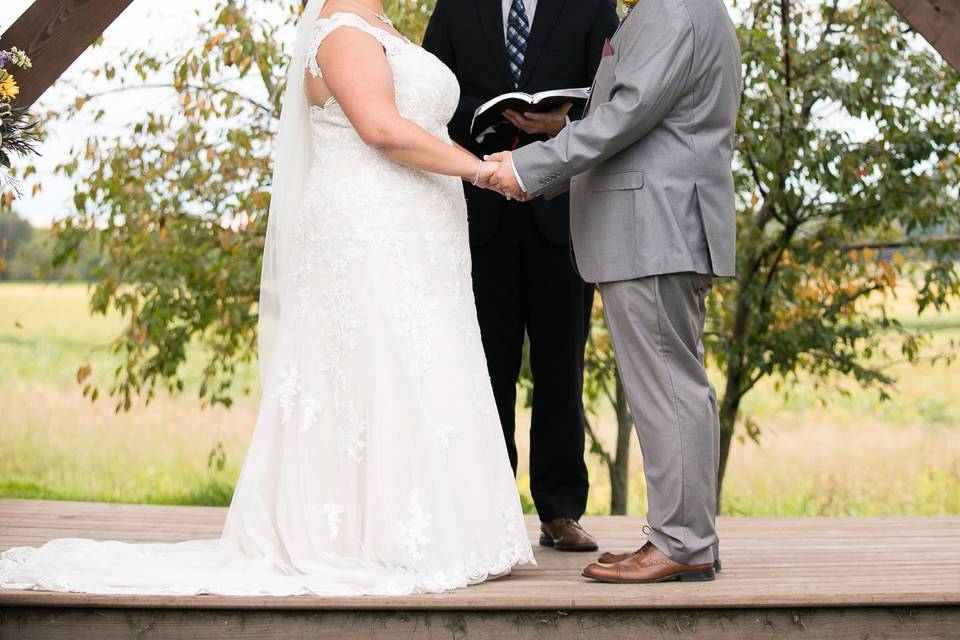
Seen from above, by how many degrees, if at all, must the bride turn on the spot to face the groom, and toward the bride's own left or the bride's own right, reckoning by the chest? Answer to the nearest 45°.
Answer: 0° — they already face them

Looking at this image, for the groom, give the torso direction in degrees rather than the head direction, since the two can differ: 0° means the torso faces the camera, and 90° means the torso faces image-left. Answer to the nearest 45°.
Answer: approximately 90°

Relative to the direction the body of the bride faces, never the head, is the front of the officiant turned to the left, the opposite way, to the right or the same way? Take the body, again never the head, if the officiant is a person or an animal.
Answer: to the right

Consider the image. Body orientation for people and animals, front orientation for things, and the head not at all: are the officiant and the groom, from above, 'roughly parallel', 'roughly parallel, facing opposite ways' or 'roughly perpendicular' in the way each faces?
roughly perpendicular

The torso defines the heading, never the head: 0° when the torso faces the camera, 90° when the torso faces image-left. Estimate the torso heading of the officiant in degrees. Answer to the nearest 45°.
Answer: approximately 0°

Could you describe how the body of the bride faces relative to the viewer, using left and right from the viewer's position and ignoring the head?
facing to the right of the viewer

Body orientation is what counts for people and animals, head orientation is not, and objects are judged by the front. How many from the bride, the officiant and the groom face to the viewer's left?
1

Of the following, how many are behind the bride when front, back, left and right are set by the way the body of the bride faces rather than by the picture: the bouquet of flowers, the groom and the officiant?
1

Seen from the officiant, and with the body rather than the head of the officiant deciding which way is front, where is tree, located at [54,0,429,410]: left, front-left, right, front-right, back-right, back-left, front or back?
back-right

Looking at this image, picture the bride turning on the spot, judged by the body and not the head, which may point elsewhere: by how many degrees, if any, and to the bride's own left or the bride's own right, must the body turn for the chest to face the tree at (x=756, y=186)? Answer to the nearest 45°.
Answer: approximately 45° to the bride's own left

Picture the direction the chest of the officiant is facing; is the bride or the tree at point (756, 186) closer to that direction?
the bride

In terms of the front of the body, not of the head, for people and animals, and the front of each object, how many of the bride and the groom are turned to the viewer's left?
1

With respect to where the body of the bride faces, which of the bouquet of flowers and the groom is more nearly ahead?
the groom

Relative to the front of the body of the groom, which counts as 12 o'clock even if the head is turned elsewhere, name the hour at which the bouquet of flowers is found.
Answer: The bouquet of flowers is roughly at 12 o'clock from the groom.

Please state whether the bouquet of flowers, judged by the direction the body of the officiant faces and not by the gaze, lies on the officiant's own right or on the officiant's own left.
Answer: on the officiant's own right
